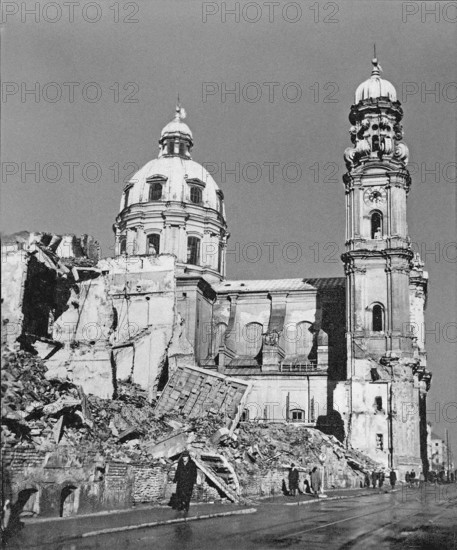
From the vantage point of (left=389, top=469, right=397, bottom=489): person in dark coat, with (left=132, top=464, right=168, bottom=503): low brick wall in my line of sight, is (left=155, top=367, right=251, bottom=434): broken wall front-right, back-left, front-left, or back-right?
front-right

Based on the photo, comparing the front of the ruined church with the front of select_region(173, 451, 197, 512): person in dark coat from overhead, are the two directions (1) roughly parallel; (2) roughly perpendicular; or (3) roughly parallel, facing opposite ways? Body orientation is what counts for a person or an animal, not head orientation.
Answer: roughly perpendicular

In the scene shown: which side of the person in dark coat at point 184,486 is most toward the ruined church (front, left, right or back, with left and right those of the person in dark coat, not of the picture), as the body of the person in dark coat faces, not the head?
back

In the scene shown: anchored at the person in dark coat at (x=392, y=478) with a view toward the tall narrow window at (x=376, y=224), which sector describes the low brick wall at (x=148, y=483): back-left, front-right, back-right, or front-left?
back-left

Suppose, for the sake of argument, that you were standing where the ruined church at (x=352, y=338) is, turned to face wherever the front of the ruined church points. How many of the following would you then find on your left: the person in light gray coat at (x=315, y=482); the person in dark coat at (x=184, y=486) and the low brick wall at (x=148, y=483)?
0

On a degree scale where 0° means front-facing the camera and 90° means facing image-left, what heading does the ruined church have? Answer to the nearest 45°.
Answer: approximately 270°

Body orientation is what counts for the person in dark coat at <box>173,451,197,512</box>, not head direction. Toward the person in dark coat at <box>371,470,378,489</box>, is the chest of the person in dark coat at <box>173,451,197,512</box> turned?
no

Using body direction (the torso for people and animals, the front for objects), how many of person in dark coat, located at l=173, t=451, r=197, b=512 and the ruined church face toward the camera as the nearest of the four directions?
1

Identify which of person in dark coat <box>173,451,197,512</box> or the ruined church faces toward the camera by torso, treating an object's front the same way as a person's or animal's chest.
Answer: the person in dark coat

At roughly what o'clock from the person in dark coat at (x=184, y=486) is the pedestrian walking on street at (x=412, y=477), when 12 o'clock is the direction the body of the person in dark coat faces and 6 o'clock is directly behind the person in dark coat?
The pedestrian walking on street is roughly at 7 o'clock from the person in dark coat.

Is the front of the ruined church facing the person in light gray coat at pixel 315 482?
no

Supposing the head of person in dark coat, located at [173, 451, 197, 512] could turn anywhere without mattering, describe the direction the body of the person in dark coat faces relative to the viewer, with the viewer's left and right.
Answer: facing the viewer

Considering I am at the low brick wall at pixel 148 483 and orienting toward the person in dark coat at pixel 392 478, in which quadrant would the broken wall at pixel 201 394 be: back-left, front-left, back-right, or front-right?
front-left

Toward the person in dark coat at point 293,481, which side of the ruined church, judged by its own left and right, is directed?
right
